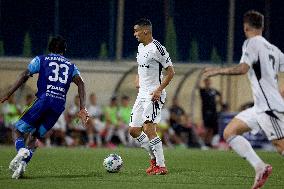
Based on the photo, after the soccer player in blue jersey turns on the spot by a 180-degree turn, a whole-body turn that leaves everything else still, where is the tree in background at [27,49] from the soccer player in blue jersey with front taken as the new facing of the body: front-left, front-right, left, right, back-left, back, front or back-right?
back

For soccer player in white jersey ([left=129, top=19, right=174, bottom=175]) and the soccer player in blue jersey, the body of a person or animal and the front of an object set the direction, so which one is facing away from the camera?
the soccer player in blue jersey

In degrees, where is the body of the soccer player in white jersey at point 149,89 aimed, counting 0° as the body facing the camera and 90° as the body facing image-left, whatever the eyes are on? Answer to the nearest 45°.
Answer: approximately 45°

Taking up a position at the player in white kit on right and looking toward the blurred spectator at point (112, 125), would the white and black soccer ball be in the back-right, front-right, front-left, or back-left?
front-left

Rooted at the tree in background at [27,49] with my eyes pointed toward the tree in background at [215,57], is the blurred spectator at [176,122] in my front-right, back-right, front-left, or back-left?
front-right

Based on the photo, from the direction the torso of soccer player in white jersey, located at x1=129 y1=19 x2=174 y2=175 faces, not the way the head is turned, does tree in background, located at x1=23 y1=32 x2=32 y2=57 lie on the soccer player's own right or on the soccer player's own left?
on the soccer player's own right

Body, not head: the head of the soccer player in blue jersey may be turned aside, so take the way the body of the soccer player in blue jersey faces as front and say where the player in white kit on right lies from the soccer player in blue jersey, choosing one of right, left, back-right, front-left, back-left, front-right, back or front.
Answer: back-right

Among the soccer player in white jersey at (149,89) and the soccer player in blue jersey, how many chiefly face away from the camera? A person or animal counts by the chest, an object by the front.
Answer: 1

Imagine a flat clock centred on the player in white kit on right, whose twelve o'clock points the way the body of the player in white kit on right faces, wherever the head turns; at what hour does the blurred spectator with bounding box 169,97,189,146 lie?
The blurred spectator is roughly at 1 o'clock from the player in white kit on right.

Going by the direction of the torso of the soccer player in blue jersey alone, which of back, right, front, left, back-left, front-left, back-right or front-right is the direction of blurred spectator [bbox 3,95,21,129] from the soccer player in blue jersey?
front

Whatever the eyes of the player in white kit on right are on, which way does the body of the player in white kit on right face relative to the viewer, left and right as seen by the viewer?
facing away from the viewer and to the left of the viewer

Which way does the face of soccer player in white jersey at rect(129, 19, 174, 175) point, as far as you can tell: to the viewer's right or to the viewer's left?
to the viewer's left

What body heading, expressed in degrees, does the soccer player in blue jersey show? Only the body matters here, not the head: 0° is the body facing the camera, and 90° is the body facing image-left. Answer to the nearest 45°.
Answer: approximately 180°

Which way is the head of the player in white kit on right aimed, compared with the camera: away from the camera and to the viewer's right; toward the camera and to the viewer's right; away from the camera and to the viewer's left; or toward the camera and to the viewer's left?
away from the camera and to the viewer's left

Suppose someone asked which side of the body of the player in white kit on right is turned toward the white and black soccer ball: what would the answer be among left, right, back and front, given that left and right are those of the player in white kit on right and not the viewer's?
front
